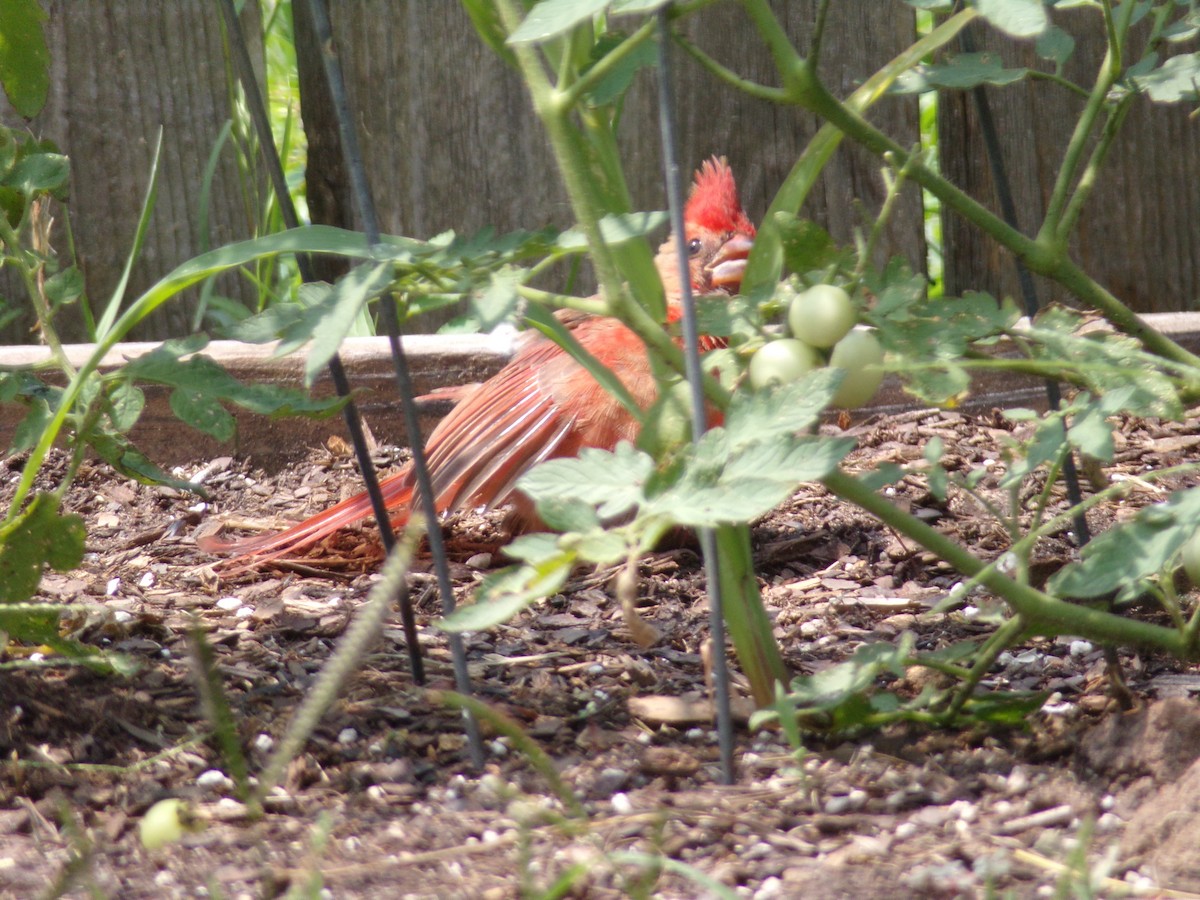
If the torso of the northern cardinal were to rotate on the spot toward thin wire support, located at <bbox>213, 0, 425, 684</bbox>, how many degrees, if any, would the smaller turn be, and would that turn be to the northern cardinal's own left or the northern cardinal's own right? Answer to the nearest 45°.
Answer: approximately 90° to the northern cardinal's own right

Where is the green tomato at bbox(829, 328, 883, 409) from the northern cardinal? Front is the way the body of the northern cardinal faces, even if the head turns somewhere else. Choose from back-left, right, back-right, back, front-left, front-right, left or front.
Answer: front

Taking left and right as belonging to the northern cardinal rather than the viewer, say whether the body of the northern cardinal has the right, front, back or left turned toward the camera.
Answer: right

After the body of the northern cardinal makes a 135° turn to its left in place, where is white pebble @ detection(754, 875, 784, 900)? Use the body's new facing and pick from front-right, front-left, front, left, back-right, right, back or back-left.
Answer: back-left

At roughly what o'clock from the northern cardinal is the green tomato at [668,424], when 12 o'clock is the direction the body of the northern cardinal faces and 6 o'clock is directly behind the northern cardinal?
The green tomato is roughly at 3 o'clock from the northern cardinal.

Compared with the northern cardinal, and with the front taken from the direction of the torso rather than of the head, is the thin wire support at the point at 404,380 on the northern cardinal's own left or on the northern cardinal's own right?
on the northern cardinal's own right

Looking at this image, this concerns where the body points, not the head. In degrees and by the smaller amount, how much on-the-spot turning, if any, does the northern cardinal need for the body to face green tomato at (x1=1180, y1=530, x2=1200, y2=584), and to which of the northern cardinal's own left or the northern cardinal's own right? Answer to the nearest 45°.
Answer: approximately 90° to the northern cardinal's own right

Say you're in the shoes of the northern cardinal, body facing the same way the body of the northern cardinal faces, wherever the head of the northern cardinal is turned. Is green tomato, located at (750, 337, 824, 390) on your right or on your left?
on your right
